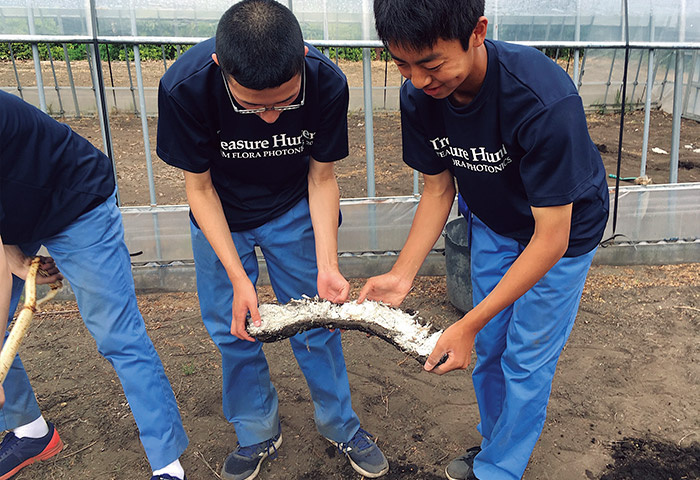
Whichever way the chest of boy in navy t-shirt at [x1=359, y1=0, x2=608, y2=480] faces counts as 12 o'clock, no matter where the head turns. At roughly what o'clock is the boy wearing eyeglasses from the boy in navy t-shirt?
The boy wearing eyeglasses is roughly at 2 o'clock from the boy in navy t-shirt.

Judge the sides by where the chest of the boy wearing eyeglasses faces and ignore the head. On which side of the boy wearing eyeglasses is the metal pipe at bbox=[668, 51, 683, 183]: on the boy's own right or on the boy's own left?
on the boy's own left

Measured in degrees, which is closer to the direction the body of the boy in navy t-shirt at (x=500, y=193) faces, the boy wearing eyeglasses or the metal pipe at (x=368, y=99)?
the boy wearing eyeglasses

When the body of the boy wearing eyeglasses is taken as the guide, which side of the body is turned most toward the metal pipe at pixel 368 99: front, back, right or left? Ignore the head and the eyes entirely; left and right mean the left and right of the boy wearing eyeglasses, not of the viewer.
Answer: back

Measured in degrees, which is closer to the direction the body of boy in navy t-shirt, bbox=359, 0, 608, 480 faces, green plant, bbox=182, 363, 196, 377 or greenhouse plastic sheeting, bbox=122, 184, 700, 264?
the green plant

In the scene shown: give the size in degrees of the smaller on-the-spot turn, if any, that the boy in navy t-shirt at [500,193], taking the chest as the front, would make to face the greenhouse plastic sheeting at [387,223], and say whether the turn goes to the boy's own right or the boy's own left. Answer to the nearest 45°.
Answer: approximately 135° to the boy's own right

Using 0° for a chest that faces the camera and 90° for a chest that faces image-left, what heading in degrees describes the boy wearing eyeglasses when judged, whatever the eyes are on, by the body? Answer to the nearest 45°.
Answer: approximately 0°

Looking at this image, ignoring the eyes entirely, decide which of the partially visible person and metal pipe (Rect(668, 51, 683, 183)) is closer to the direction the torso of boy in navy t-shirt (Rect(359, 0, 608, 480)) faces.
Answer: the partially visible person

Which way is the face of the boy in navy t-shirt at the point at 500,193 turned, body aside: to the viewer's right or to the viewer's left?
to the viewer's left

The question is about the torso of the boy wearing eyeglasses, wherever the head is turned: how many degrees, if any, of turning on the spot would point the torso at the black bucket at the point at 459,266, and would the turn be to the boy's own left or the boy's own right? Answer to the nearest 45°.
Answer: approximately 135° to the boy's own left

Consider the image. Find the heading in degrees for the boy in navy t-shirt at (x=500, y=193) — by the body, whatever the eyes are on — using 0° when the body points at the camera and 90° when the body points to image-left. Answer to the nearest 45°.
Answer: approximately 45°
